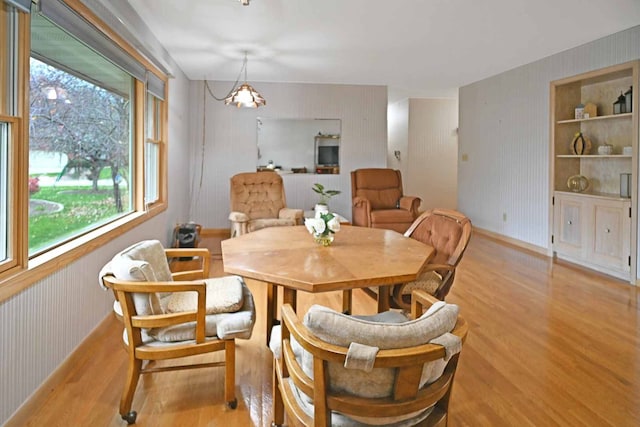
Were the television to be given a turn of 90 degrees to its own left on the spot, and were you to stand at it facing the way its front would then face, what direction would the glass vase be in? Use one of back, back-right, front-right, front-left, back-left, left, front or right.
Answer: right

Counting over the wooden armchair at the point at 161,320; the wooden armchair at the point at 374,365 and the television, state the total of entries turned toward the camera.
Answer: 1

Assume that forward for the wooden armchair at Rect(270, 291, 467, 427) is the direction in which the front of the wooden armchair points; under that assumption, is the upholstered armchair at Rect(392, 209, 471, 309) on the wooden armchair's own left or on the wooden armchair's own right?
on the wooden armchair's own right

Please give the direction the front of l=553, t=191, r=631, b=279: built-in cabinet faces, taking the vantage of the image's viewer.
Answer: facing the viewer and to the left of the viewer

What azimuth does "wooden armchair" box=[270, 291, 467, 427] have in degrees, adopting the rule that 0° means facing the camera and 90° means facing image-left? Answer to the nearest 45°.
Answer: approximately 135°

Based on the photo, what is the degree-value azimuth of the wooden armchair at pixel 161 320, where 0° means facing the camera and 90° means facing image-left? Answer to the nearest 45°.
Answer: approximately 270°

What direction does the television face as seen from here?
toward the camera

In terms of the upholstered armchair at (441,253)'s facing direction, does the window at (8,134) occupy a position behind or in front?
in front

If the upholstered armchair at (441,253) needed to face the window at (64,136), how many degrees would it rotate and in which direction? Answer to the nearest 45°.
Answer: approximately 45° to its right

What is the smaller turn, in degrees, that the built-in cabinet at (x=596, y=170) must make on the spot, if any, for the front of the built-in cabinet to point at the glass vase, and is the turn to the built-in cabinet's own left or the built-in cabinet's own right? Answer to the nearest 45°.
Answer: approximately 45° to the built-in cabinet's own left

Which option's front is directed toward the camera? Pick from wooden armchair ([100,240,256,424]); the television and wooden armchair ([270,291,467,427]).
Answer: the television

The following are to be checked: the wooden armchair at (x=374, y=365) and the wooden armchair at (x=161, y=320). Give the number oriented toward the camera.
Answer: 0

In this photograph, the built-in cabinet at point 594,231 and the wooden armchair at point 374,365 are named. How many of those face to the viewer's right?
0
